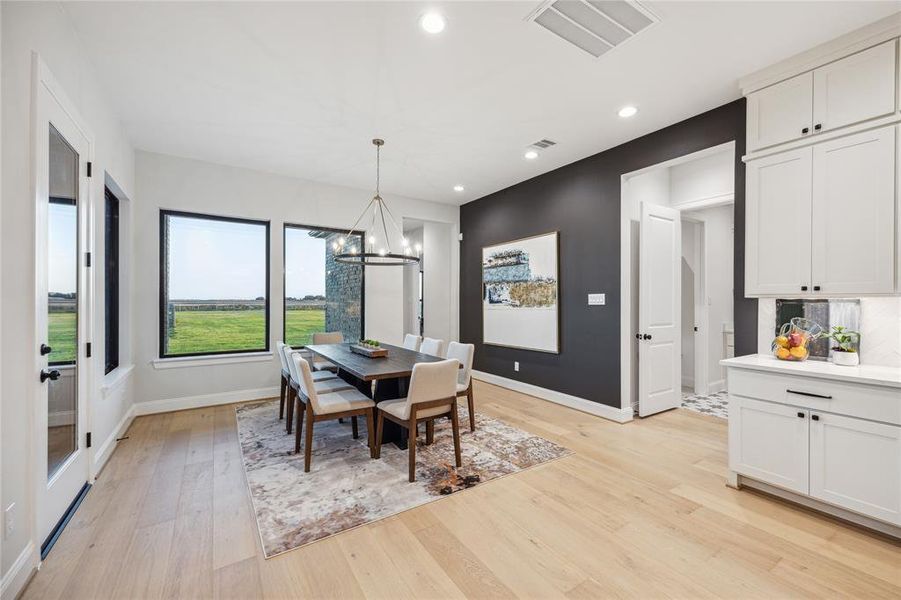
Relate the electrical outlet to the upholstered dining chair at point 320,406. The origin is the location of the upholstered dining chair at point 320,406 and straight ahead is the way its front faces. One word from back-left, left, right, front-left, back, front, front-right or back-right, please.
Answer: back-right

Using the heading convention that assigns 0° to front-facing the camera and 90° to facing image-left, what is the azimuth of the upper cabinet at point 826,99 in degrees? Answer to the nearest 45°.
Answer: approximately 45°

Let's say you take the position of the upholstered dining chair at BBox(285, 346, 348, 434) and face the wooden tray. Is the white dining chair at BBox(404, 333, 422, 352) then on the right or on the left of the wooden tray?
left

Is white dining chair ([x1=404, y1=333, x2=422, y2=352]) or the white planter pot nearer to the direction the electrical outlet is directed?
the white planter pot

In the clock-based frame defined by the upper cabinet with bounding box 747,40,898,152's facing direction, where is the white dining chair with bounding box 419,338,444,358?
The white dining chair is roughly at 1 o'clock from the upper cabinet.

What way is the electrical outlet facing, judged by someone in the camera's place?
facing the viewer and to the right of the viewer

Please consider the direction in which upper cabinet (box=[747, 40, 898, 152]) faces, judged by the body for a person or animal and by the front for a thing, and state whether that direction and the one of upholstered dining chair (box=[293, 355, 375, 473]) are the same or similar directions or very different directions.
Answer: very different directions

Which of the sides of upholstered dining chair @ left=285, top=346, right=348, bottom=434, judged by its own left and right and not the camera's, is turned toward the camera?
right

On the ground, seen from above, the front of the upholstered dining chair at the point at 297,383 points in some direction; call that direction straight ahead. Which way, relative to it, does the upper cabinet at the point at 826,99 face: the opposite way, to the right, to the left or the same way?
the opposite way

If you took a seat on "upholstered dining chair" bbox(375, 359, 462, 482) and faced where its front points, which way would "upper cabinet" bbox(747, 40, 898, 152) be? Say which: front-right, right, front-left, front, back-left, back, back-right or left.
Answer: back-right

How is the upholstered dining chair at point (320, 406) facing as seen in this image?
to the viewer's right

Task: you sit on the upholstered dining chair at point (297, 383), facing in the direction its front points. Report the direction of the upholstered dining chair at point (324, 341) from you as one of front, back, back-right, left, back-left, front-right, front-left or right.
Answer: left
